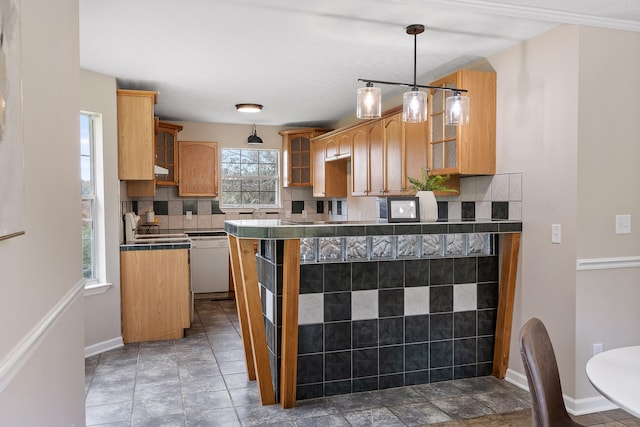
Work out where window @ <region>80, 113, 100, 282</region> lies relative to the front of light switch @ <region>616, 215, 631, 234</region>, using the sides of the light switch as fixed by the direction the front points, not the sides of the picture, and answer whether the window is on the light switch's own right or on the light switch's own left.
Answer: on the light switch's own right

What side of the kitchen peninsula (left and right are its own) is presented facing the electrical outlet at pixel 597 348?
left

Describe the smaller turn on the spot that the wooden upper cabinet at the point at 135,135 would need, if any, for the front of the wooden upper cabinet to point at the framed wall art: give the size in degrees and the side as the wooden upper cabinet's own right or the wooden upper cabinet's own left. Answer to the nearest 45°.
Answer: approximately 90° to the wooden upper cabinet's own right

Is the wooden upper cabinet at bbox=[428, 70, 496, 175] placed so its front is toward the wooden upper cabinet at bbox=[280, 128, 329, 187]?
no

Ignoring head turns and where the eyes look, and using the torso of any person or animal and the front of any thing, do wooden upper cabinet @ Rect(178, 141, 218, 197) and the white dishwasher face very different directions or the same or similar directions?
same or similar directions

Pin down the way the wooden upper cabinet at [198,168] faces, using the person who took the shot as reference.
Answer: facing the viewer

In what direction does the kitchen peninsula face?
toward the camera

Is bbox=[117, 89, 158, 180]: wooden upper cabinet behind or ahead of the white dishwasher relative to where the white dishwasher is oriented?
ahead

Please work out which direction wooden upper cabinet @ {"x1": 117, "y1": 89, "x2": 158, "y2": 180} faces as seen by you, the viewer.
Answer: facing to the right of the viewer

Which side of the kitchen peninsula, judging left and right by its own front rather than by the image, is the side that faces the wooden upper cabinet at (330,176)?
back

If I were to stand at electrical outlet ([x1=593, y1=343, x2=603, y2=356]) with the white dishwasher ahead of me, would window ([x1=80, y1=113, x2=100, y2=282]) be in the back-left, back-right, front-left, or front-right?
front-left

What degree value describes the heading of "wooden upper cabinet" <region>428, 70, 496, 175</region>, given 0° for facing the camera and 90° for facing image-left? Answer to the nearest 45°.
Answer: approximately 45°
